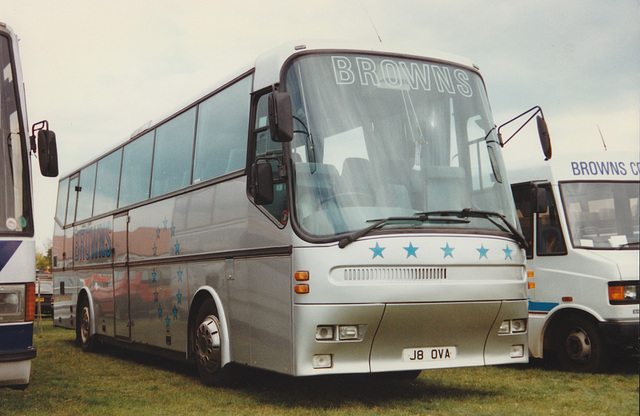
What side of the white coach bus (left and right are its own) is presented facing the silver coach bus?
left

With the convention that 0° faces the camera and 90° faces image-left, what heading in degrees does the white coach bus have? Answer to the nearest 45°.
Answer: approximately 0°

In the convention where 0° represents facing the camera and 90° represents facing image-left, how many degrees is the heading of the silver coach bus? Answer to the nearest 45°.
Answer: approximately 315°

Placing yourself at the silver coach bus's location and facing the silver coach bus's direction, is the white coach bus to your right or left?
on your right
